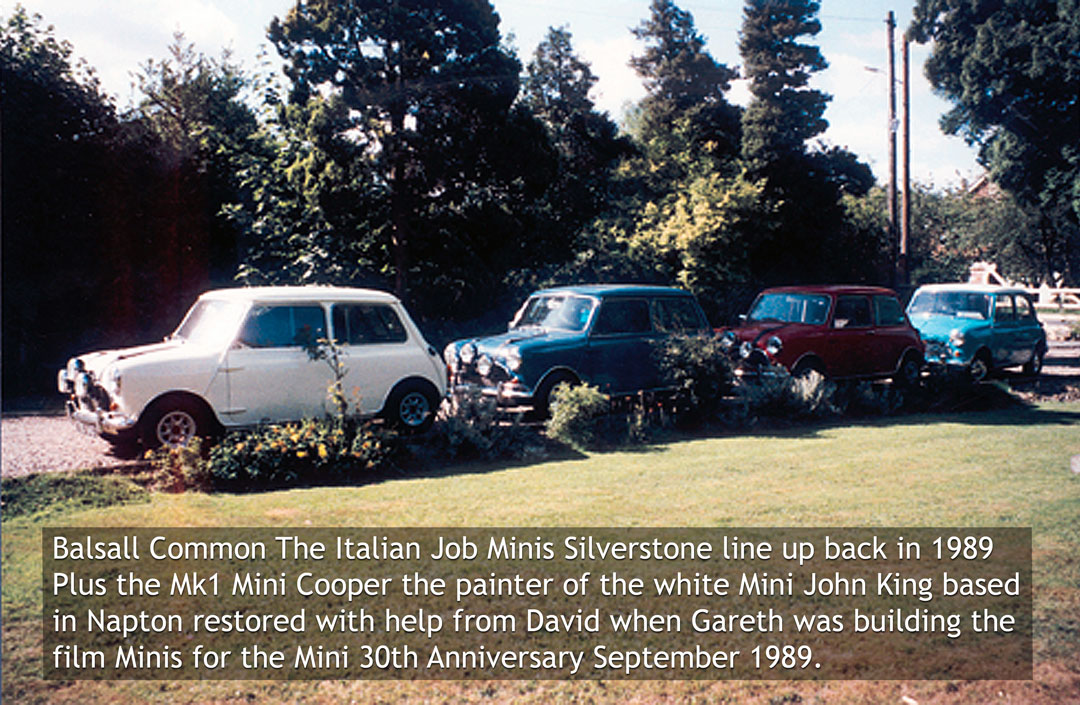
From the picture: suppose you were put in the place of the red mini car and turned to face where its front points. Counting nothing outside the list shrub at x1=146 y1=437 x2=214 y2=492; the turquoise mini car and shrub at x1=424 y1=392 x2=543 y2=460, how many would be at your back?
1

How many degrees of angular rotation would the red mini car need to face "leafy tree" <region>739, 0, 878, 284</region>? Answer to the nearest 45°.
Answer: approximately 135° to its right

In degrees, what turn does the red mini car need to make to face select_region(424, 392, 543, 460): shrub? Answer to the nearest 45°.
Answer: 0° — it already faces it

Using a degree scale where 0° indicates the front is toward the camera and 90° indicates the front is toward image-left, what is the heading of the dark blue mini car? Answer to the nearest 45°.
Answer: approximately 45°

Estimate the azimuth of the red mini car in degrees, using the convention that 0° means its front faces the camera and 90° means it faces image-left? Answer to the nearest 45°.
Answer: approximately 45°

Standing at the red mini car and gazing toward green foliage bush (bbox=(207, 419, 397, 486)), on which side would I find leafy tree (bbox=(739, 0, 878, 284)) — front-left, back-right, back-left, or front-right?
back-right

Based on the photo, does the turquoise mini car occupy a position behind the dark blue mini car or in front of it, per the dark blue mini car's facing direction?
behind

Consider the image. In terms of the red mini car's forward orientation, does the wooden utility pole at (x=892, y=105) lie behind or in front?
behind

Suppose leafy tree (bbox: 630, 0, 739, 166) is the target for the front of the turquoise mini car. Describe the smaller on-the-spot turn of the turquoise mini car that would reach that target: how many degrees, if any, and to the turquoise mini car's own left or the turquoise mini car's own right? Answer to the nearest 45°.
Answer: approximately 90° to the turquoise mini car's own right

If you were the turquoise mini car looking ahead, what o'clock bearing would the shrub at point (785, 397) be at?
The shrub is roughly at 11 o'clock from the turquoise mini car.

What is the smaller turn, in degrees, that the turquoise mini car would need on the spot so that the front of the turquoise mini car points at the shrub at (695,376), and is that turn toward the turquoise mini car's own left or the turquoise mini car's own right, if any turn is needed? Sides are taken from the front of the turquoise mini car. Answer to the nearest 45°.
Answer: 0° — it already faces it
